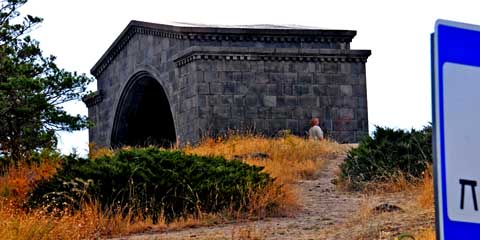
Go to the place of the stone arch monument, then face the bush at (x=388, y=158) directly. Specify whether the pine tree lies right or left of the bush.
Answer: right

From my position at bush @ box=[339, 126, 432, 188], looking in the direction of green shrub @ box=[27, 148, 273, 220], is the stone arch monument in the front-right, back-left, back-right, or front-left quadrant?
back-right

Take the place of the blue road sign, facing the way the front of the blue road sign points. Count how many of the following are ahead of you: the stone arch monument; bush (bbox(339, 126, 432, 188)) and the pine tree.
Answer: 0

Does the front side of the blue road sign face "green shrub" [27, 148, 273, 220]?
no

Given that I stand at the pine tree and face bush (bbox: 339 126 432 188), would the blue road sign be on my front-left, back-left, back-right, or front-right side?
front-right

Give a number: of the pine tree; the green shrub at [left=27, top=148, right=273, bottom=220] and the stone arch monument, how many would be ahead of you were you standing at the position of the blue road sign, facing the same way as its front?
0

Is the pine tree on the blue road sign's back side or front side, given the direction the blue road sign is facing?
on the back side

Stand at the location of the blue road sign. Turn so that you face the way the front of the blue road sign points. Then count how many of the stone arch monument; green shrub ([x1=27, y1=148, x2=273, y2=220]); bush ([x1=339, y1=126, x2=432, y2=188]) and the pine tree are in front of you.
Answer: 0

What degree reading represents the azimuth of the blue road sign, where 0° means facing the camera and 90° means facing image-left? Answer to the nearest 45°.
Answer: approximately 315°

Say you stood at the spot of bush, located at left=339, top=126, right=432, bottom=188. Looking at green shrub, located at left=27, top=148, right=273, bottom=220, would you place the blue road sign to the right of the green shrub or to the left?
left

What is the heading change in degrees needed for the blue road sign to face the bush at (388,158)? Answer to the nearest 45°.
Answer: approximately 135° to its left
